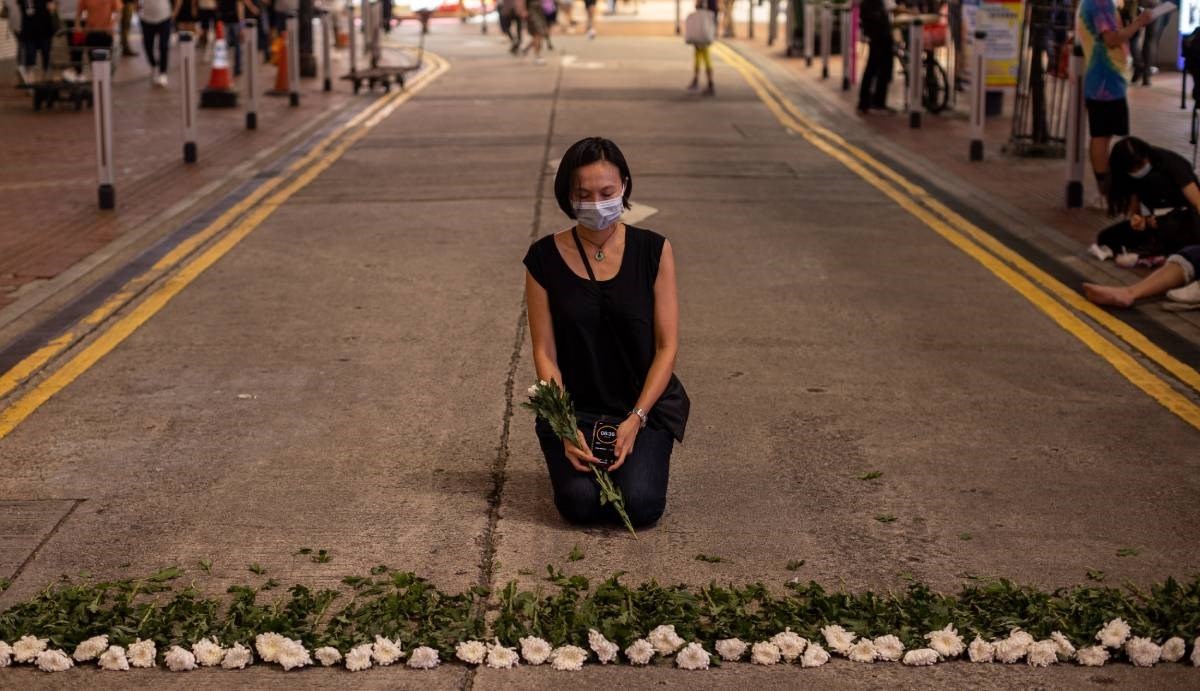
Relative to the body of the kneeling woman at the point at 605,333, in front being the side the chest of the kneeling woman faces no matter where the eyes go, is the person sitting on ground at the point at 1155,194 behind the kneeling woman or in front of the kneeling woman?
behind

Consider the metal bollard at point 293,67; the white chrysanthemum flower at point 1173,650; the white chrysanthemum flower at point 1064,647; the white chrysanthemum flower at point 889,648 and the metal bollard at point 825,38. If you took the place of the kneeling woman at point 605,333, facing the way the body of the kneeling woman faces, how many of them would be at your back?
2

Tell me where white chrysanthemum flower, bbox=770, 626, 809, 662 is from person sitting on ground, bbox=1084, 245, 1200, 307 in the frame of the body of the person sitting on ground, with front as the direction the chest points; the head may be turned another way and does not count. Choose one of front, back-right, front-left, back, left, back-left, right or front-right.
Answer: left

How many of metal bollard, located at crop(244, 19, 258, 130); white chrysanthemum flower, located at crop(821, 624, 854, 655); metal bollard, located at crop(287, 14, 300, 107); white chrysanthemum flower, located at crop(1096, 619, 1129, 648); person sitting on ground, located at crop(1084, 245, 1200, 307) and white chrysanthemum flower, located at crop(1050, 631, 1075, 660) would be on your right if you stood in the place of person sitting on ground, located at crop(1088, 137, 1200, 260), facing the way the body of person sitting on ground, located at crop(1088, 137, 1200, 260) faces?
2

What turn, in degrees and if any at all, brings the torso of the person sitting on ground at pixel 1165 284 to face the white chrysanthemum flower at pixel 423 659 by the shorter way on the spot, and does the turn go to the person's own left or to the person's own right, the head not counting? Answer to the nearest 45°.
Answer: approximately 90° to the person's own left

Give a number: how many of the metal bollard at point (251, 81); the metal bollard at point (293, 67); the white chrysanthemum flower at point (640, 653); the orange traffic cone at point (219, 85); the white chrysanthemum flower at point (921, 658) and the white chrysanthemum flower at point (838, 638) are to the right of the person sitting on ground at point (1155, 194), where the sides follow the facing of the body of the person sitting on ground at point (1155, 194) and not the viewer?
3

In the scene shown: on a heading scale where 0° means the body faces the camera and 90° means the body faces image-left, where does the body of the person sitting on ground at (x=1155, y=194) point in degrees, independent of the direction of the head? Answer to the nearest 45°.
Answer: approximately 45°

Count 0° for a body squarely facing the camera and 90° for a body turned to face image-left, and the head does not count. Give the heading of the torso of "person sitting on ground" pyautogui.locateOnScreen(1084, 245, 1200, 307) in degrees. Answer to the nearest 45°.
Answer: approximately 90°

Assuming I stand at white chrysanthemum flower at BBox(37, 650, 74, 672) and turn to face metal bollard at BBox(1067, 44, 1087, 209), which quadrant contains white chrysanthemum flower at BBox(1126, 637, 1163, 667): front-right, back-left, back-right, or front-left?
front-right

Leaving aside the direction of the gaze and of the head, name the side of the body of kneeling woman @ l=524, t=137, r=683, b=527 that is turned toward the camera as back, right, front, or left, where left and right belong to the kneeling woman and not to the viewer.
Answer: front

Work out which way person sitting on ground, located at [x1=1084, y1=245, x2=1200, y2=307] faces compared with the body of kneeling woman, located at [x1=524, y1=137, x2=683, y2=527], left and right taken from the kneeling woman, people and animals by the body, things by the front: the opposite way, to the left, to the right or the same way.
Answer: to the right

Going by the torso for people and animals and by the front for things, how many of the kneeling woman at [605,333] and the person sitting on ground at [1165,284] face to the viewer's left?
1

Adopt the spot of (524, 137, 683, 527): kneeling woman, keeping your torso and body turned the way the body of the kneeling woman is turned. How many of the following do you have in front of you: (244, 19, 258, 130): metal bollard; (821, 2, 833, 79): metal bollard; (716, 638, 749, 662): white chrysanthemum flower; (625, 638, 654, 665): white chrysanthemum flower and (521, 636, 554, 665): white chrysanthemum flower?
3

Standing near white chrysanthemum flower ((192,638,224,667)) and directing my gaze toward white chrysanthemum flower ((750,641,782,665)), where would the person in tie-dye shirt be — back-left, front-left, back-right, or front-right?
front-left
